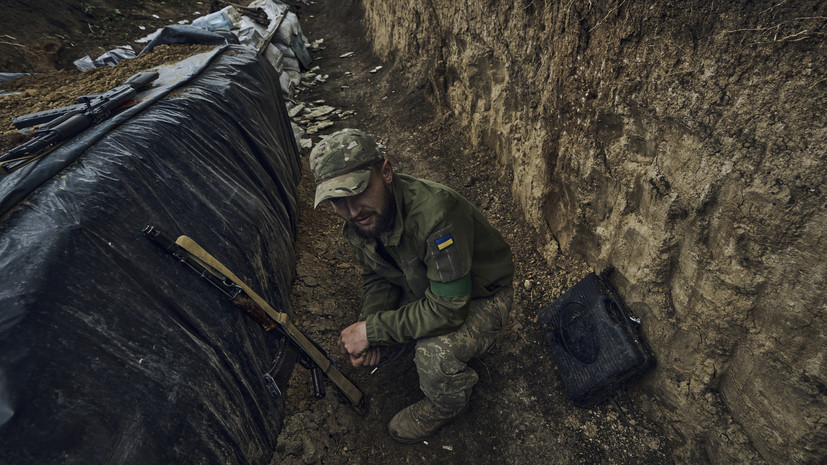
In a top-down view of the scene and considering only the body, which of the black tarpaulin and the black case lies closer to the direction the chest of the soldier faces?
the black tarpaulin

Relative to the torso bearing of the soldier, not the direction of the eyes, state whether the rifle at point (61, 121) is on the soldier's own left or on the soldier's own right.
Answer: on the soldier's own right

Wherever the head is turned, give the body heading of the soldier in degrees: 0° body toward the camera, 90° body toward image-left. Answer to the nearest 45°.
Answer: approximately 45°

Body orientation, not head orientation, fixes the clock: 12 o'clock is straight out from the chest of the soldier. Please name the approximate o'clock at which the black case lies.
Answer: The black case is roughly at 8 o'clock from the soldier.

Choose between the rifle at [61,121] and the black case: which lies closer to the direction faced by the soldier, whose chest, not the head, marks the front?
the rifle
